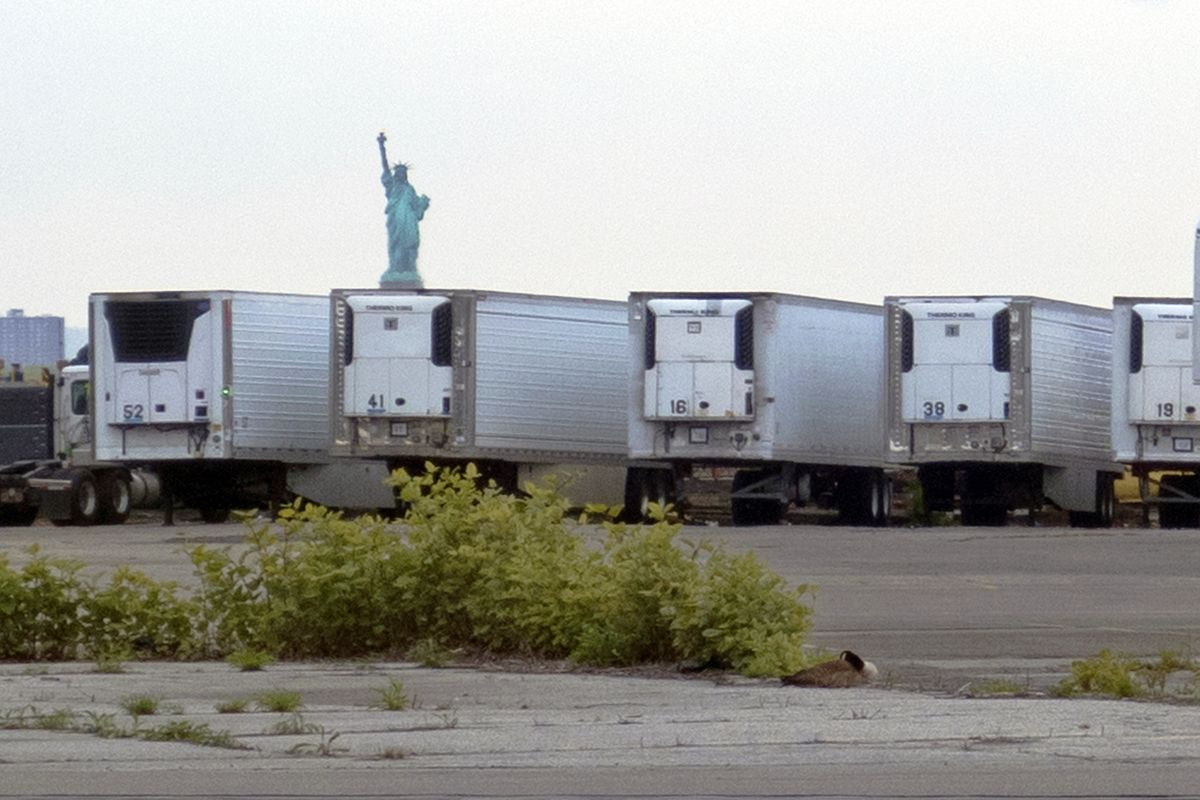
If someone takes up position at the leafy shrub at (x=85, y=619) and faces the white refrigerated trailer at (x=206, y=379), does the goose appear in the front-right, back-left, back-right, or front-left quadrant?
back-right

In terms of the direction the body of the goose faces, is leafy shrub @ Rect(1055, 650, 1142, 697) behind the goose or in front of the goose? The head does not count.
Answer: in front

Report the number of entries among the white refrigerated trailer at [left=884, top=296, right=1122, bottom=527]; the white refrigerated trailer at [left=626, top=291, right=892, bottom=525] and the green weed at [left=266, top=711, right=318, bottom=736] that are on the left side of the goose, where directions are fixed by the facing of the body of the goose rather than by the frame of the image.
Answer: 2

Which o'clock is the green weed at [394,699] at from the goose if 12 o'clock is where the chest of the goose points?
The green weed is roughly at 5 o'clock from the goose.

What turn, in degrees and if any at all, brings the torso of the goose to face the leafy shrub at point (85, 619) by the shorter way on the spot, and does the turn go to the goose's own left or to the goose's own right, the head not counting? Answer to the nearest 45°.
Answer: approximately 180°

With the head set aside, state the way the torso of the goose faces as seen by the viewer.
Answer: to the viewer's right

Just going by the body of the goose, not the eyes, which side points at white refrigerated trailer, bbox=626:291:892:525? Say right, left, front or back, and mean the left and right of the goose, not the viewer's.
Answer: left

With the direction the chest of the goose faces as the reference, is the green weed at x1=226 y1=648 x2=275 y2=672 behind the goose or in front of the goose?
behind

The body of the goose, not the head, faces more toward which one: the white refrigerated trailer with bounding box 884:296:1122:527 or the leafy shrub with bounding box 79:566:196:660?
the white refrigerated trailer

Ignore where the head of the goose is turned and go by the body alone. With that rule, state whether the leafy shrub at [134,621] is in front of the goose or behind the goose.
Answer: behind

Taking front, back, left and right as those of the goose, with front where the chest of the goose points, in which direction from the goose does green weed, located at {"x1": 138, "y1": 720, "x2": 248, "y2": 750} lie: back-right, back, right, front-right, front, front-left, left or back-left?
back-right

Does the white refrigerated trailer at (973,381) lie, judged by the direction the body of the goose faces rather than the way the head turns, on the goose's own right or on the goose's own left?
on the goose's own left
